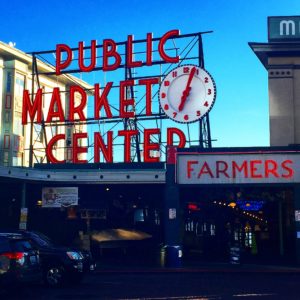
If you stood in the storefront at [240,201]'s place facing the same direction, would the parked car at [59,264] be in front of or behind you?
in front

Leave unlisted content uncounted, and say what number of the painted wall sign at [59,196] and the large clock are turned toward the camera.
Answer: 2

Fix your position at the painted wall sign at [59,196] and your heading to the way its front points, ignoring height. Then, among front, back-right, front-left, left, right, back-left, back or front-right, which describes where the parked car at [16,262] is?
front

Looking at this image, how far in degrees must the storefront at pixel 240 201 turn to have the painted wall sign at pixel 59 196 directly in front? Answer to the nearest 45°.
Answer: approximately 90° to its right

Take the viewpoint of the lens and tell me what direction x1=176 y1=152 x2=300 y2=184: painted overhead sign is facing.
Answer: facing the viewer

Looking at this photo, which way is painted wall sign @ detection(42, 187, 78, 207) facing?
toward the camera

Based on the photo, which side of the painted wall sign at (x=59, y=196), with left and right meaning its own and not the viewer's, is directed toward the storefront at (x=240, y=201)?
left

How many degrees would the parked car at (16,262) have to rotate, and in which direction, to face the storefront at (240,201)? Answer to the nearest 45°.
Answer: approximately 90° to its right

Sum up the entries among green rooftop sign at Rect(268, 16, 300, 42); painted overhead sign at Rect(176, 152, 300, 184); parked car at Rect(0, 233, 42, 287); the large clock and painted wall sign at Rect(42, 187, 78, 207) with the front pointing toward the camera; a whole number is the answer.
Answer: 4
